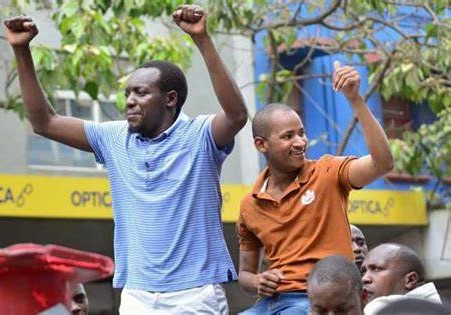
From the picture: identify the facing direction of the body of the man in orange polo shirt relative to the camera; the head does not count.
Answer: toward the camera

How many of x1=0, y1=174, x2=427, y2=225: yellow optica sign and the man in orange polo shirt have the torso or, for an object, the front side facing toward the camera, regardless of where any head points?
2

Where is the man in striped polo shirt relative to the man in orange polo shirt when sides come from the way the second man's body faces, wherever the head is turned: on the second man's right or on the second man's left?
on the second man's right

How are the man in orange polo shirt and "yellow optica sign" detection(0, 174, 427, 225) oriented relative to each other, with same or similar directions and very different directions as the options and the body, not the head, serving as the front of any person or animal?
same or similar directions

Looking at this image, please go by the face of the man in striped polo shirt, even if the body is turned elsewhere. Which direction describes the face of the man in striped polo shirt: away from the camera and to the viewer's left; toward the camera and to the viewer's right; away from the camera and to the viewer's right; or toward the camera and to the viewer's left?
toward the camera and to the viewer's left

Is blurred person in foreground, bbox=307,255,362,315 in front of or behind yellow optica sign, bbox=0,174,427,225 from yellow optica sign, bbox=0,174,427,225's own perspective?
in front

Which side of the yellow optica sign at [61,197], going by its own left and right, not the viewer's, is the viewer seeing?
front

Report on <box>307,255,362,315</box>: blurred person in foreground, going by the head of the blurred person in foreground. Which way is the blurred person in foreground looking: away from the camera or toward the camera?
toward the camera

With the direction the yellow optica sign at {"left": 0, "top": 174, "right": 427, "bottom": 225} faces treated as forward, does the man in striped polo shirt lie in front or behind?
in front
